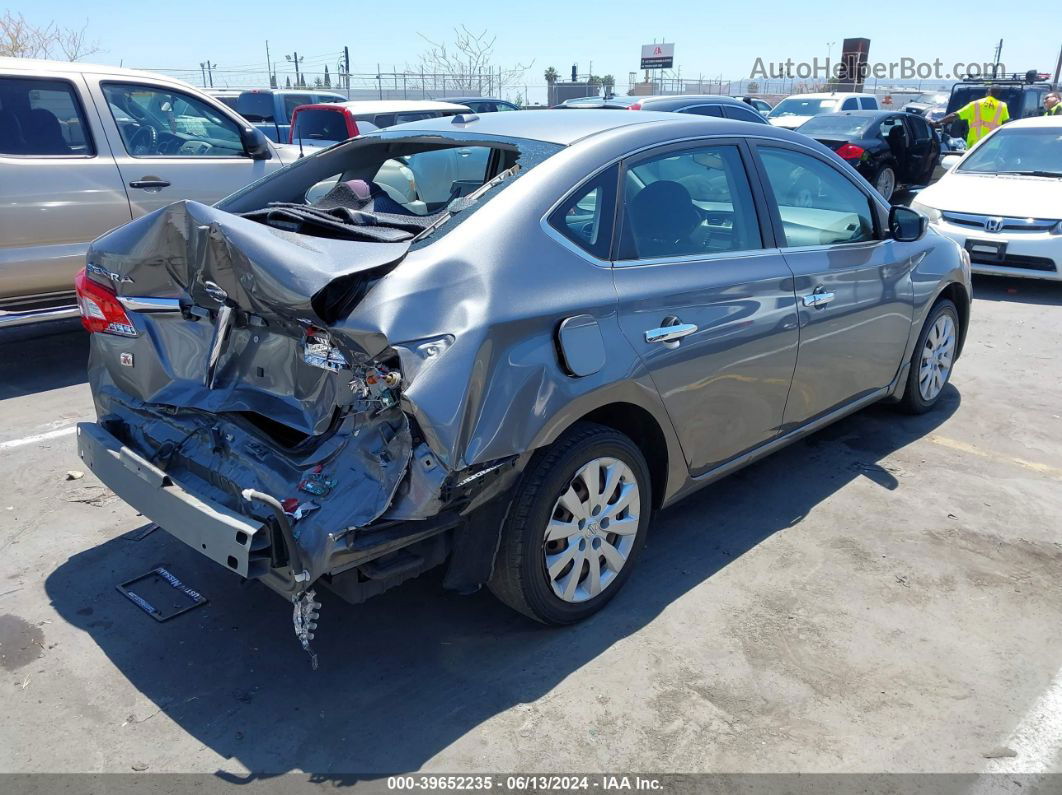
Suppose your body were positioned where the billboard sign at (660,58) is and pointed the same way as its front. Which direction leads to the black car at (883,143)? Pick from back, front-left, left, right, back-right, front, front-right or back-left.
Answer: front

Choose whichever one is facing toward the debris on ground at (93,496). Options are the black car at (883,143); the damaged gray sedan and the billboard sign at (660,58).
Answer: the billboard sign

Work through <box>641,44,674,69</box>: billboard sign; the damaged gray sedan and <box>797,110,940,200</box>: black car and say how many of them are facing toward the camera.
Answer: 1

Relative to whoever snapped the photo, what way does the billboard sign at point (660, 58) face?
facing the viewer

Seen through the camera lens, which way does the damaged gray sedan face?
facing away from the viewer and to the right of the viewer

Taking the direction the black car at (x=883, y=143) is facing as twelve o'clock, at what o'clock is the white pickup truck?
The white pickup truck is roughly at 10 o'clock from the black car.

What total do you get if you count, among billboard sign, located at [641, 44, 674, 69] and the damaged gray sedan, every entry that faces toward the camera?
1

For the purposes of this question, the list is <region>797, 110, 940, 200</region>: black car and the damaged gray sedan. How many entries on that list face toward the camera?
0

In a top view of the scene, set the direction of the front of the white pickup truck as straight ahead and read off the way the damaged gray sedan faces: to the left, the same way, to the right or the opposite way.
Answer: the opposite way

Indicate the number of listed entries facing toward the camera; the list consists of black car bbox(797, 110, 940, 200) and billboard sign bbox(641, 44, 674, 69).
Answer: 1

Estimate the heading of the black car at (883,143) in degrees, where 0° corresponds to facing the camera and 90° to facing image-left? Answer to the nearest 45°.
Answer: approximately 225°

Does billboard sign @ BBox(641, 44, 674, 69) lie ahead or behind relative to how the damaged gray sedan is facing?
ahead

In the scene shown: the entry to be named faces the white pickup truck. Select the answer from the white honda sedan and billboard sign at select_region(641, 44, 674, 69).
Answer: the billboard sign

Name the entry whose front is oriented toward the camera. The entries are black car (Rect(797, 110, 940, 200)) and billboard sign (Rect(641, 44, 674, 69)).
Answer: the billboard sign

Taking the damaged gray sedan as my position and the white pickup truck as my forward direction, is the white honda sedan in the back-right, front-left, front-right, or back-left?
front-right

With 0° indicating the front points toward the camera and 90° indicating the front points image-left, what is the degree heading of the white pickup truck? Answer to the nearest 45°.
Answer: approximately 45°

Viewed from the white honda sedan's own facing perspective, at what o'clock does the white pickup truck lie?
The white pickup truck is roughly at 4 o'clock from the white honda sedan.

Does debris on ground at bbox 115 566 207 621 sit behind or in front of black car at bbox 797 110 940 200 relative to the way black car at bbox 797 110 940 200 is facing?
behind

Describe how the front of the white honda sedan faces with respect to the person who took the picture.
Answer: facing the viewer and to the left of the viewer

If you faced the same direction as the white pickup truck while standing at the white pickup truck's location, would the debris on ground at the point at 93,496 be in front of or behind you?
in front

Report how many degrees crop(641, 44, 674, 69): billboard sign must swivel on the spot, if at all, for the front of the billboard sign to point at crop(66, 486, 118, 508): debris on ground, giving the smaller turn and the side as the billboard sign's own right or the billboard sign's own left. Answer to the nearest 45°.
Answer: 0° — it already faces it
